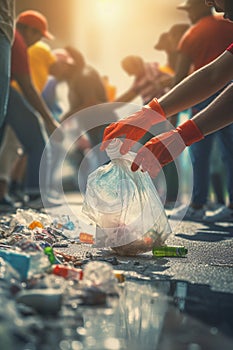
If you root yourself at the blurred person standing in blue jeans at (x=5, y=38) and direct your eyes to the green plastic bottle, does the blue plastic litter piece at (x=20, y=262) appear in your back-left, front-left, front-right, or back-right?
front-right

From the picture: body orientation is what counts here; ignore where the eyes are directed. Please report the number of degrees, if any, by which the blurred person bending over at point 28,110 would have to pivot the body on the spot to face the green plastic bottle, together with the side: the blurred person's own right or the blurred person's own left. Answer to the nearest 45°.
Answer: approximately 90° to the blurred person's own right

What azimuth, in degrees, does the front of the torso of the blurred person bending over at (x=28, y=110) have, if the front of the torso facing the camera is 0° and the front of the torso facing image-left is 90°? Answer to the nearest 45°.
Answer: approximately 270°

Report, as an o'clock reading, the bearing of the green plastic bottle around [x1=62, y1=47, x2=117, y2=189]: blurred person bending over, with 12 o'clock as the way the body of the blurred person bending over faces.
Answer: The green plastic bottle is roughly at 9 o'clock from the blurred person bending over.

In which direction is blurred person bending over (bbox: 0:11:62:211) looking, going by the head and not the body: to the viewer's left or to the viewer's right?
to the viewer's right

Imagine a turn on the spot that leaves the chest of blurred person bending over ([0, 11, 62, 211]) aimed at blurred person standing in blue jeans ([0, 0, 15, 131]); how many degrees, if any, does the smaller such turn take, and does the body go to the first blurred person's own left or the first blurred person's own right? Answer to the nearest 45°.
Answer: approximately 90° to the first blurred person's own right

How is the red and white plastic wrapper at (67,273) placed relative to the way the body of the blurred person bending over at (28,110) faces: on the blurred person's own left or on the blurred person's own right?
on the blurred person's own right
